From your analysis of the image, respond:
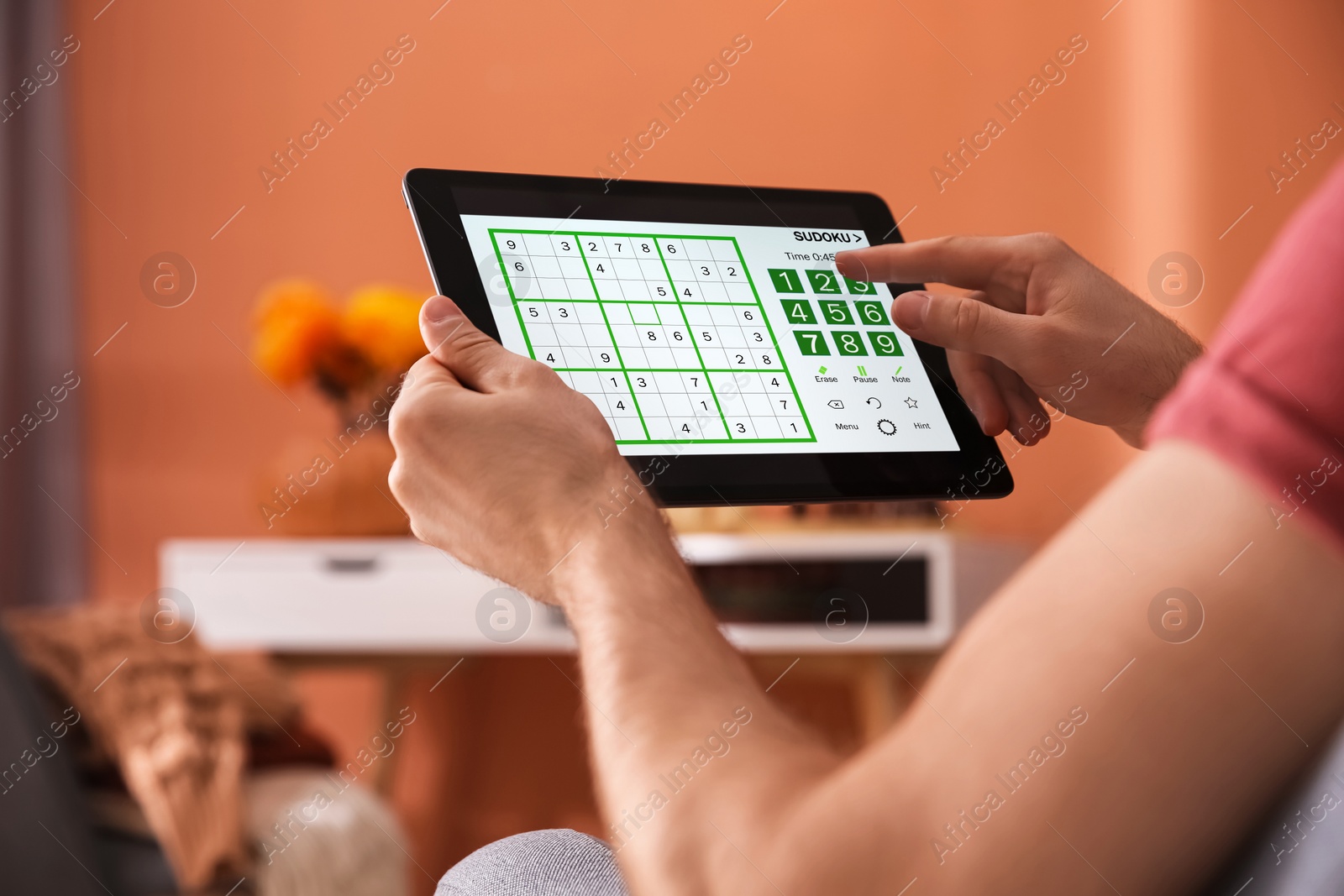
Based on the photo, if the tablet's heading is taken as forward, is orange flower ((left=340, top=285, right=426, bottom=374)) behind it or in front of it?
behind

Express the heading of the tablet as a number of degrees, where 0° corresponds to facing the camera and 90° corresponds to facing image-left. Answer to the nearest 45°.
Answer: approximately 315°
